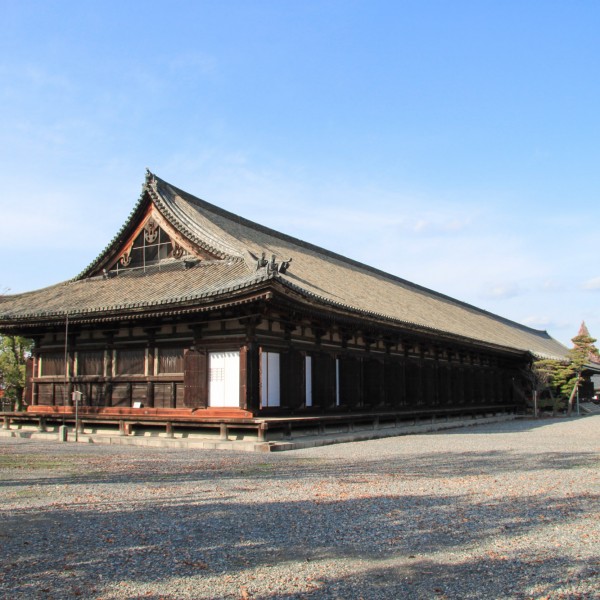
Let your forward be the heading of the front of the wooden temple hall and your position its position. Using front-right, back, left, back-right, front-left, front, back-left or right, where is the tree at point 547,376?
left

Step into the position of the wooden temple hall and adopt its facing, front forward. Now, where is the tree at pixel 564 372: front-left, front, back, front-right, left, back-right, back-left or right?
left

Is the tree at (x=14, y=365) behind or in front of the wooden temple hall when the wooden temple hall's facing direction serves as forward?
behind

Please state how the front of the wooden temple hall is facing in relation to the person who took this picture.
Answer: facing the viewer and to the right of the viewer
